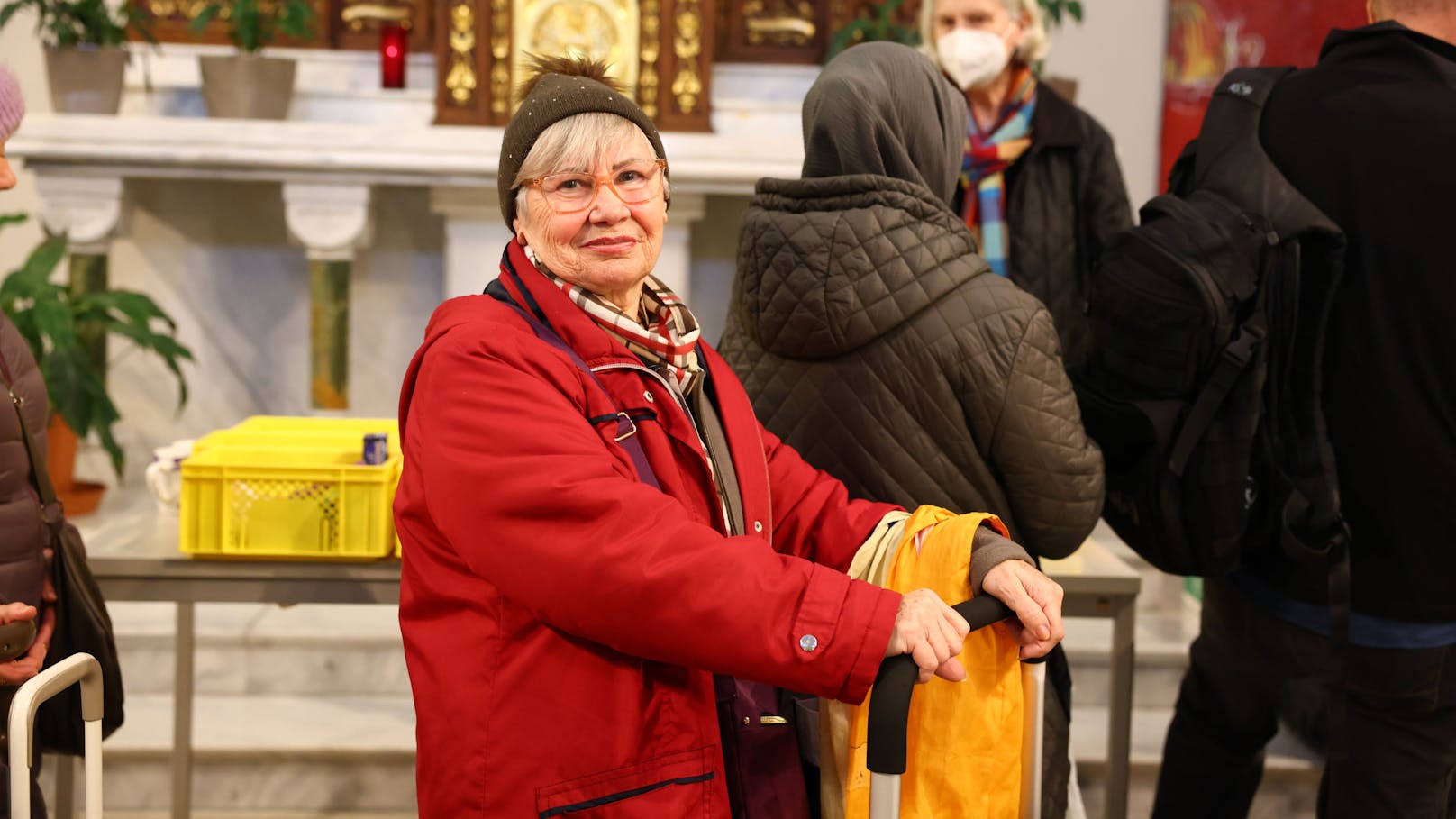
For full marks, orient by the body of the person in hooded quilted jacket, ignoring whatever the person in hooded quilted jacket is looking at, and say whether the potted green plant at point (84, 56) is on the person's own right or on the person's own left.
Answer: on the person's own left

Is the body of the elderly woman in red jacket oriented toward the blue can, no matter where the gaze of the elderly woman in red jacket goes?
no

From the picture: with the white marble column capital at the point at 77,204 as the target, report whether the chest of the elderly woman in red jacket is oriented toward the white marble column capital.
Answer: no

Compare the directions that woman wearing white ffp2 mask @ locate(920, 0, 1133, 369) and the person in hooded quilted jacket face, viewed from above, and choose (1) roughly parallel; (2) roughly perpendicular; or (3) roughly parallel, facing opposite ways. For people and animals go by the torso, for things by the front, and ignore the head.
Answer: roughly parallel, facing opposite ways

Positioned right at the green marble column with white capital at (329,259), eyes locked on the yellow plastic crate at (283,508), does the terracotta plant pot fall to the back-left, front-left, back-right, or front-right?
front-right

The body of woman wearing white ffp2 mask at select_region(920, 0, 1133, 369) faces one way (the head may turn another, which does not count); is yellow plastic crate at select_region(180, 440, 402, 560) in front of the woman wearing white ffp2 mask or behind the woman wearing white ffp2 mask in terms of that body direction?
in front

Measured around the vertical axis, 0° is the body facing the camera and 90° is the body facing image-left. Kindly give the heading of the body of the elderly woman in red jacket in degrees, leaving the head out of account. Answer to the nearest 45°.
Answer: approximately 315°

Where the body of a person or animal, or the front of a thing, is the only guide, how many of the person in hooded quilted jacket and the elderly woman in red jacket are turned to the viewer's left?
0

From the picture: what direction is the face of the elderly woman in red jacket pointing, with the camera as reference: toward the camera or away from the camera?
toward the camera

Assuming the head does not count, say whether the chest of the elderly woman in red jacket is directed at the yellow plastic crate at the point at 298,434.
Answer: no

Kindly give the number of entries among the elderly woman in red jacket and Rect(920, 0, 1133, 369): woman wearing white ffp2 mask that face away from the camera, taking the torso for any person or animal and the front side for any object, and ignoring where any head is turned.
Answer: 0

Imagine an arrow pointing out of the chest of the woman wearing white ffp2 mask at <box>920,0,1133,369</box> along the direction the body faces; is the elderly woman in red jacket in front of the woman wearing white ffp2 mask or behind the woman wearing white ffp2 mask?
in front
